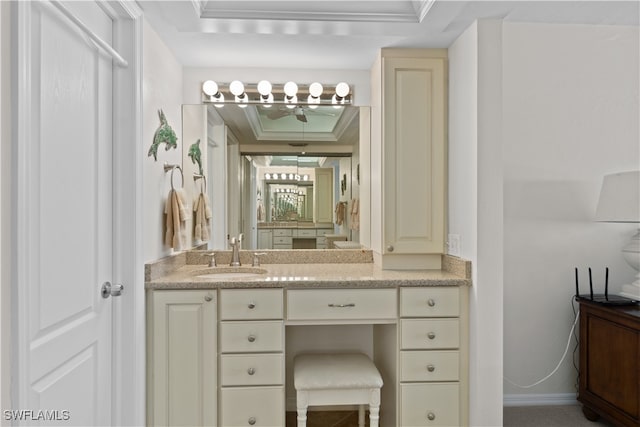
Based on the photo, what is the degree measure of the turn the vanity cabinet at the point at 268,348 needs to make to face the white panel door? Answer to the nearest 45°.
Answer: approximately 45° to its right

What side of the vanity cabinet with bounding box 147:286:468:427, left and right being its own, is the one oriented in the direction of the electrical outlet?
left

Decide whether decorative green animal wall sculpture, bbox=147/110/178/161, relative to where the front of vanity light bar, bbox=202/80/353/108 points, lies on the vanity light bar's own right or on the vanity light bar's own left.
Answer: on the vanity light bar's own right

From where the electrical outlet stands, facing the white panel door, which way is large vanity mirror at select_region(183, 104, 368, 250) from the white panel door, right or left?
right

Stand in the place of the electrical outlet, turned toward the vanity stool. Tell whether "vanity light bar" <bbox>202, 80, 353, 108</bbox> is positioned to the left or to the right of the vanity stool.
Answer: right

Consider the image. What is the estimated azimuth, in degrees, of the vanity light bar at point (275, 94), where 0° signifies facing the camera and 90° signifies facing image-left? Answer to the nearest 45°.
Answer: approximately 0°

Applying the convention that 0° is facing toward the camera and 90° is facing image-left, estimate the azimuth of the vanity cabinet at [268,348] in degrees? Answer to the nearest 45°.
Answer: approximately 0°

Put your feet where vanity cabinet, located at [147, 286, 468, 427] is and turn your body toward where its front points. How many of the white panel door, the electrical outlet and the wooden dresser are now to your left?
2

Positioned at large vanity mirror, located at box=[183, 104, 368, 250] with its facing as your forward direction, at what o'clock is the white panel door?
The white panel door is roughly at 1 o'clock from the large vanity mirror.
